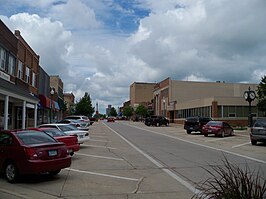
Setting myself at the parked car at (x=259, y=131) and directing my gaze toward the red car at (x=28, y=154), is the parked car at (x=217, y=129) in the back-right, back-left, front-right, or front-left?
back-right

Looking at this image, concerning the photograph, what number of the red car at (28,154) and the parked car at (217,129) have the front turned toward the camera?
0

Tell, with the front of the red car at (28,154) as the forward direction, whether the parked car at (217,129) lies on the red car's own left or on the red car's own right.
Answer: on the red car's own right

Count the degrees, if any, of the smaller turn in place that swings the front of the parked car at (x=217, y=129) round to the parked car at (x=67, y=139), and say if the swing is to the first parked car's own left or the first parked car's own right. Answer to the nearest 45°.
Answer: approximately 135° to the first parked car's own right

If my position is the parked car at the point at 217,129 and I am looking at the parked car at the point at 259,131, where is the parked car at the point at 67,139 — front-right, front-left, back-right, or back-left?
front-right

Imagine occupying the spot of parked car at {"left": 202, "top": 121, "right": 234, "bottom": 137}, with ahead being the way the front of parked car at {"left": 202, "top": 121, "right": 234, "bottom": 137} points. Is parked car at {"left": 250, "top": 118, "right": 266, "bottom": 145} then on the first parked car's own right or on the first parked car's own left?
on the first parked car's own right

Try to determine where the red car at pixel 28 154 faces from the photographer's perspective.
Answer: facing away from the viewer and to the left of the viewer

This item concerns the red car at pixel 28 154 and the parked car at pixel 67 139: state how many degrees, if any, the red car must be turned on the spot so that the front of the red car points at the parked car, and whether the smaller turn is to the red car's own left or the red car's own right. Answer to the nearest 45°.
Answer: approximately 45° to the red car's own right

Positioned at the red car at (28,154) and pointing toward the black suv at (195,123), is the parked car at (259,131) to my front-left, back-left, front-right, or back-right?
front-right

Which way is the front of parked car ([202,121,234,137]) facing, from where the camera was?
facing away from the viewer and to the right of the viewer
